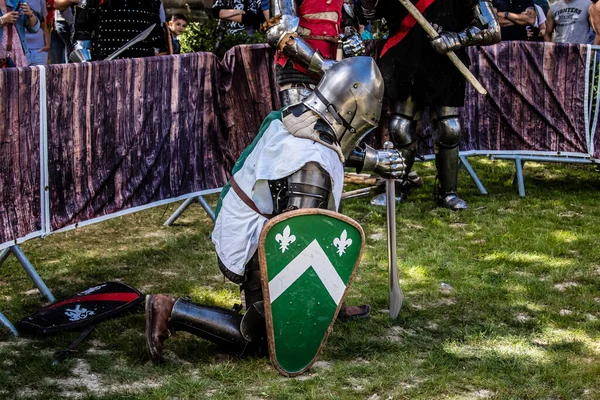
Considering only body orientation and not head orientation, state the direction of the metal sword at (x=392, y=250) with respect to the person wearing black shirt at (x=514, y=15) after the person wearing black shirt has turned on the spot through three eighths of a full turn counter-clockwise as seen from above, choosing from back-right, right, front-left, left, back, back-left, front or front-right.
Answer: back-right

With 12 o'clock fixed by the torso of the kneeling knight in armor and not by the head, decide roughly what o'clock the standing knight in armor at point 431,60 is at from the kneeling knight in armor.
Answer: The standing knight in armor is roughly at 10 o'clock from the kneeling knight in armor.

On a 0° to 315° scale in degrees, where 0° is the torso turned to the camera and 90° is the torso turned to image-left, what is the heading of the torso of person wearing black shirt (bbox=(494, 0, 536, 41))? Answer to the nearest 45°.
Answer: approximately 0°

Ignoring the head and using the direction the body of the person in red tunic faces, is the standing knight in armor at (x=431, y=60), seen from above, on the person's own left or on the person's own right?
on the person's own left

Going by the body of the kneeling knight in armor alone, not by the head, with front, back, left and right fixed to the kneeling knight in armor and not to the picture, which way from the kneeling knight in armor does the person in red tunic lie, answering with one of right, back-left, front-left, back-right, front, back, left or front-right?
left

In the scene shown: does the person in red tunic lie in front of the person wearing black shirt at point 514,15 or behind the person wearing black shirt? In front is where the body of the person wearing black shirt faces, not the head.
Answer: in front

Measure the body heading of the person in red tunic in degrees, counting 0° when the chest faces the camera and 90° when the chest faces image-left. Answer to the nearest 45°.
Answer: approximately 315°

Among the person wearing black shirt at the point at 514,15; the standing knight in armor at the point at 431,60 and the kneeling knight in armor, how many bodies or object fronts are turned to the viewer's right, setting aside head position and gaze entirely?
1

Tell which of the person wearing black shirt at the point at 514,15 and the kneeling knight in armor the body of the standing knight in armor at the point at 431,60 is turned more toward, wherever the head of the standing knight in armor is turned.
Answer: the kneeling knight in armor

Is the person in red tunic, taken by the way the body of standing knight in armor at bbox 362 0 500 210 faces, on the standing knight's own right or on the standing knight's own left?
on the standing knight's own right

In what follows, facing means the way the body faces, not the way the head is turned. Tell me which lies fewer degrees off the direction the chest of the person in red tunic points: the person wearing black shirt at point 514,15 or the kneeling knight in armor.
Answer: the kneeling knight in armor

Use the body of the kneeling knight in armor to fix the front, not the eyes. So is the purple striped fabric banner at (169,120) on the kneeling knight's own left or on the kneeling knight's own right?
on the kneeling knight's own left

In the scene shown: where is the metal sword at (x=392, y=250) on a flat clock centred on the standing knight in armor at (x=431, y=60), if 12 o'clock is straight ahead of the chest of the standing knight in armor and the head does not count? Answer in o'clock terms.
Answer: The metal sword is roughly at 12 o'clock from the standing knight in armor.
